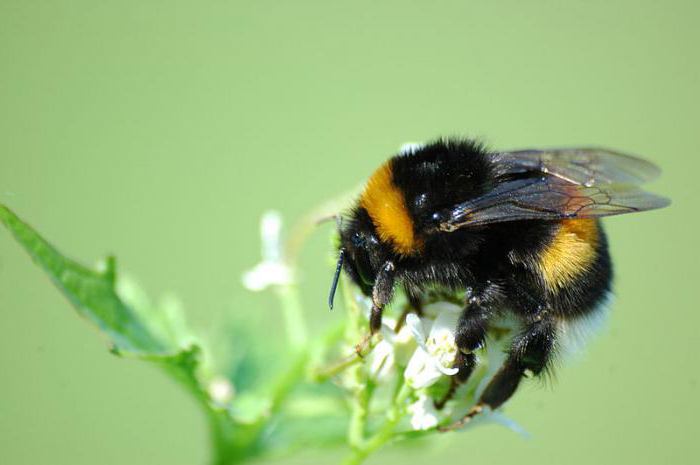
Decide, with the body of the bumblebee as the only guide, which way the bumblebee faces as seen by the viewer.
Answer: to the viewer's left

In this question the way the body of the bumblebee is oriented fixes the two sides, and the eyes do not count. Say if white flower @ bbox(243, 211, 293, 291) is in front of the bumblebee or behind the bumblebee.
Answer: in front

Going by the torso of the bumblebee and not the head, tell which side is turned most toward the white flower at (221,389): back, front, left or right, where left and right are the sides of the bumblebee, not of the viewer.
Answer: front
